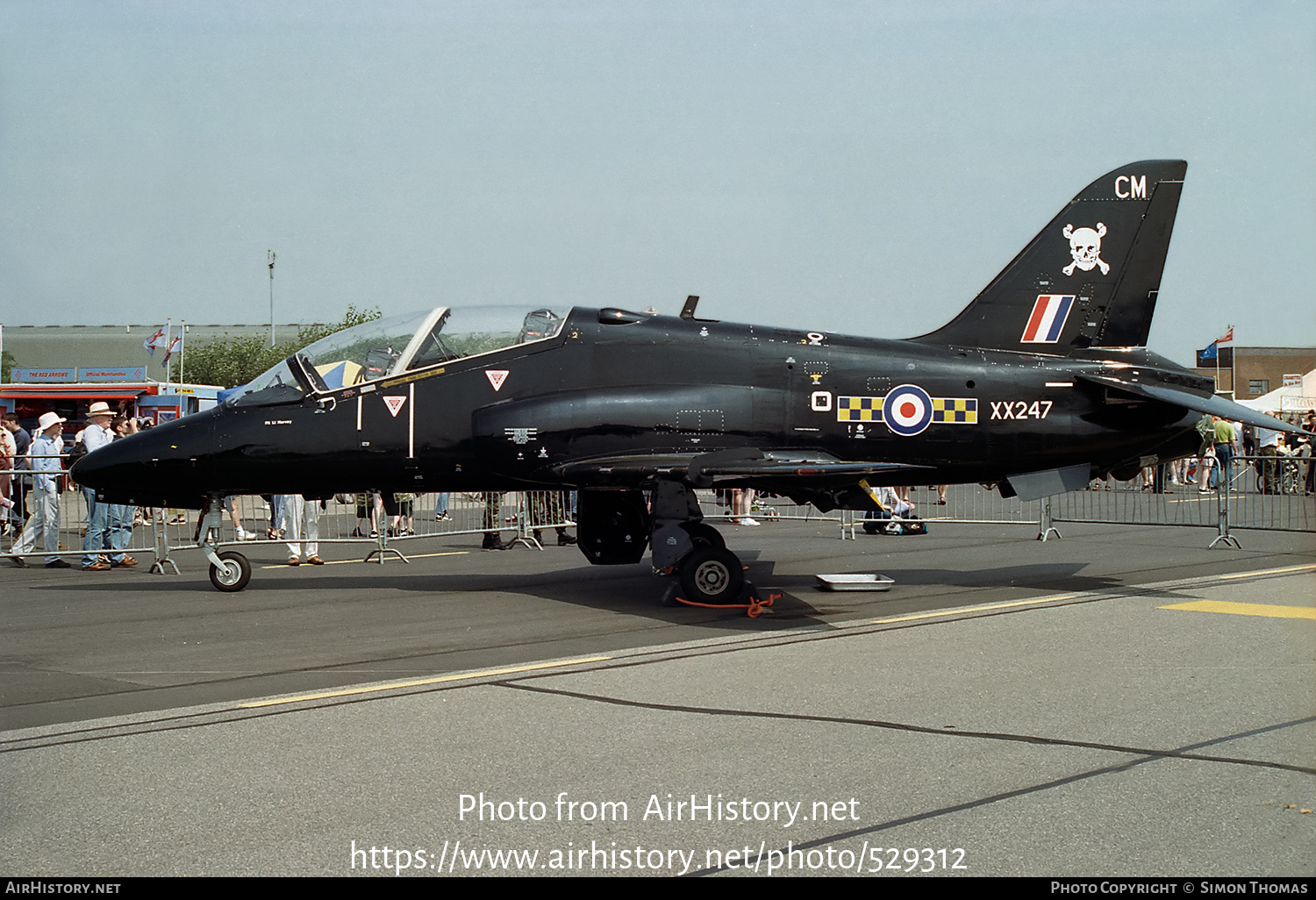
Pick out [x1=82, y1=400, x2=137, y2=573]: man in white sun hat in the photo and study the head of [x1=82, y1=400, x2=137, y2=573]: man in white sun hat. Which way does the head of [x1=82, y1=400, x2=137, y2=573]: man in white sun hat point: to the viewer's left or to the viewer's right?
to the viewer's right

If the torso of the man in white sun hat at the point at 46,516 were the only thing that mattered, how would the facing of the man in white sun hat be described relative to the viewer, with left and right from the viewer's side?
facing to the right of the viewer

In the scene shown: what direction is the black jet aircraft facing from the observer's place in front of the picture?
facing to the left of the viewer

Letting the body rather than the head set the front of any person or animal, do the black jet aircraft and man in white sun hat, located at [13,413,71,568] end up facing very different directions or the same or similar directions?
very different directions

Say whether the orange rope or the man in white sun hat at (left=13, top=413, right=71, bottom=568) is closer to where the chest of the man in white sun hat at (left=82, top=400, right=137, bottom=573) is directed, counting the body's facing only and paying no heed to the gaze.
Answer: the orange rope

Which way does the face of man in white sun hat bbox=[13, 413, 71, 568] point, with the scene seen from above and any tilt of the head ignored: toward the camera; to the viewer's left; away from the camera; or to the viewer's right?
to the viewer's right

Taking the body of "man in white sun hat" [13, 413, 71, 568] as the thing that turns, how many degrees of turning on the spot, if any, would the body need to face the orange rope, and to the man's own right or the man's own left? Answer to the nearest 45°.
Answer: approximately 45° to the man's own right

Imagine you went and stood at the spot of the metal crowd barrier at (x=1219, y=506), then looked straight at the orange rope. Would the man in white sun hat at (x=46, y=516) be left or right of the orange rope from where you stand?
right

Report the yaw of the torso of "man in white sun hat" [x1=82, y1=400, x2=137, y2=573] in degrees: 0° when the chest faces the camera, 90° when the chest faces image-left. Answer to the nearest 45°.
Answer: approximately 270°

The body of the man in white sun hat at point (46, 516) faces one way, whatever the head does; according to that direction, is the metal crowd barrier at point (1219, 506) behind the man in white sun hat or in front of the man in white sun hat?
in front

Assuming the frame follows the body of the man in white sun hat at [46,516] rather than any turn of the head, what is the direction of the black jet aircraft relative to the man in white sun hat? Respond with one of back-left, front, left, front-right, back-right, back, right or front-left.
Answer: front-right

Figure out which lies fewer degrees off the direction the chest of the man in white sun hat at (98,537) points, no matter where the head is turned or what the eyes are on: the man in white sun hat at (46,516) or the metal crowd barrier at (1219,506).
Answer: the metal crowd barrier
